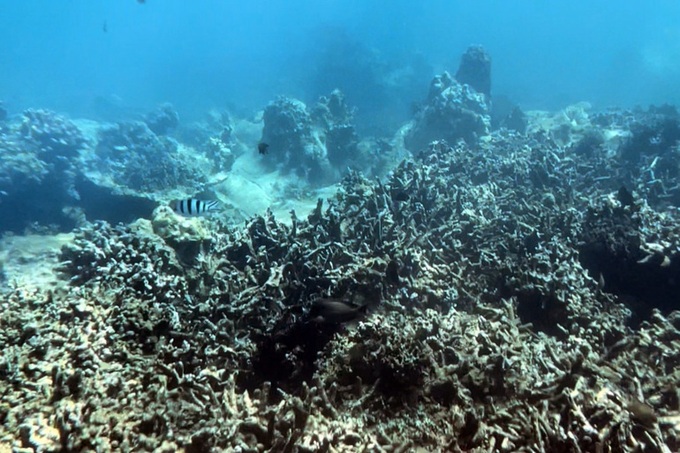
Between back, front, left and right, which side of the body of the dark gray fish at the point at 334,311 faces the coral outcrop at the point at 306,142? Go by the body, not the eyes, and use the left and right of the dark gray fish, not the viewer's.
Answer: right

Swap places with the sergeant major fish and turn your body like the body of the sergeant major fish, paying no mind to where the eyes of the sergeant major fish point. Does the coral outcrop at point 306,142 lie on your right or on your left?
on your right

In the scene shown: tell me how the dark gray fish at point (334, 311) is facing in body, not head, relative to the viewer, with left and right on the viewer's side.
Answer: facing to the left of the viewer

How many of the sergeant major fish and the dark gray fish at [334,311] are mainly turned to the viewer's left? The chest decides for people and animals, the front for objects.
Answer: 2

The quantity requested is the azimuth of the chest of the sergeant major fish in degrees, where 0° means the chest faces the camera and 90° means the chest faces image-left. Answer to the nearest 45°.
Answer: approximately 90°

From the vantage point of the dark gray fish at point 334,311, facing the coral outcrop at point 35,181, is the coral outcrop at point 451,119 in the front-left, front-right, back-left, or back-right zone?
front-right

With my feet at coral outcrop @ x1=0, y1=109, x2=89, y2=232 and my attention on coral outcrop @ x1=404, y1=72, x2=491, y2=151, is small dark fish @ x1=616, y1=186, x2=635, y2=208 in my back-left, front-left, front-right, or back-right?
front-right

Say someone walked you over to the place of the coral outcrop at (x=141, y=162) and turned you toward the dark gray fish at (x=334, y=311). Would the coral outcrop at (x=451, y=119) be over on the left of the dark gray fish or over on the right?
left

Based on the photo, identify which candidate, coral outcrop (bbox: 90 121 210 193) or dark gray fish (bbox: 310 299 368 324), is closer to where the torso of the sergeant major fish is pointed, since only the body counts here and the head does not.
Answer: the coral outcrop
